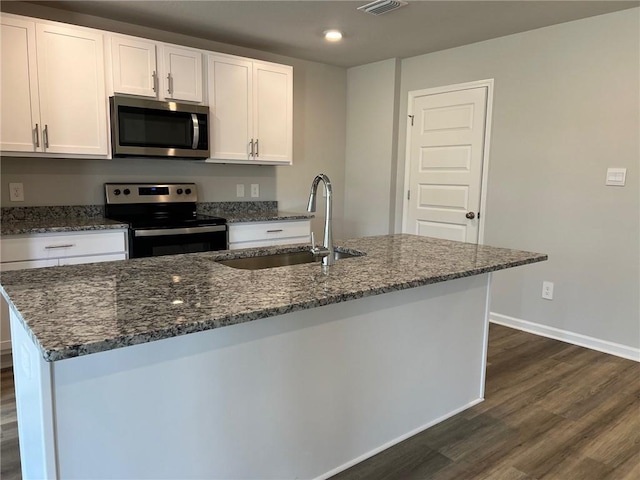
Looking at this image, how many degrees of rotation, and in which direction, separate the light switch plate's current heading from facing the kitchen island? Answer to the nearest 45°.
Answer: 0° — it already faces it

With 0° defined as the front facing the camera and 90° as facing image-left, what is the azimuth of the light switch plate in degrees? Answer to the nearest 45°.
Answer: approximately 0°

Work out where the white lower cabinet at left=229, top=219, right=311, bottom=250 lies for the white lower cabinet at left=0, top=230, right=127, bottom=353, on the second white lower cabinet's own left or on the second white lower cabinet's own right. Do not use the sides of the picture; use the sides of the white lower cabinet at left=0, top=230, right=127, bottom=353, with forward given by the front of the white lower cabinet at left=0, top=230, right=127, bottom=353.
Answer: on the second white lower cabinet's own left

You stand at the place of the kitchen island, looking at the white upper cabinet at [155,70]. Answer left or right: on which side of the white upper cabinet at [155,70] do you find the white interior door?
right

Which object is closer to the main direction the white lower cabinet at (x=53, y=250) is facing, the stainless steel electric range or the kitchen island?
the kitchen island

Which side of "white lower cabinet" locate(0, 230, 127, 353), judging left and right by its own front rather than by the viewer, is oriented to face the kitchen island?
front

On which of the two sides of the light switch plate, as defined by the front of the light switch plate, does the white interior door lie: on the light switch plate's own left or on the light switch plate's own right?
on the light switch plate's own right

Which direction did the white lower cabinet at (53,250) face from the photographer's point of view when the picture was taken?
facing the viewer

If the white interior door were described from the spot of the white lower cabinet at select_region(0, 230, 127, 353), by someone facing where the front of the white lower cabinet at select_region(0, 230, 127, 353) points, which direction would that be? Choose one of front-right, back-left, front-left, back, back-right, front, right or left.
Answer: left

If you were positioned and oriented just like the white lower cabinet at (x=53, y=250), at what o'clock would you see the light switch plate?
The light switch plate is roughly at 10 o'clock from the white lower cabinet.

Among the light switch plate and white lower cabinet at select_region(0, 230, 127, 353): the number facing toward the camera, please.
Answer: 2

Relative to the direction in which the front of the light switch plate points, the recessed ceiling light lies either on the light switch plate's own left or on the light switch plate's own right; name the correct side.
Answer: on the light switch plate's own right
